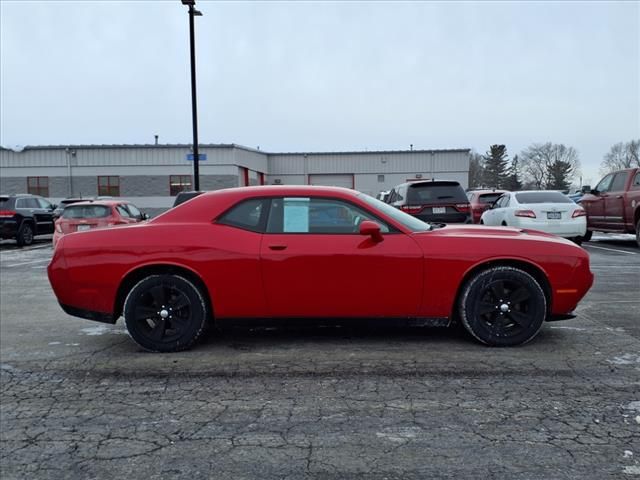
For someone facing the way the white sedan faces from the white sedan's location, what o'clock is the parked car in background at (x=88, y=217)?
The parked car in background is roughly at 10 o'clock from the white sedan.

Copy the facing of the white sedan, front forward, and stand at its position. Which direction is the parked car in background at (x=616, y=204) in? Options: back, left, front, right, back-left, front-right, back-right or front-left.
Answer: right

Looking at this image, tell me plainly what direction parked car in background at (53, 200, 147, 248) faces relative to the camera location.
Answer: facing away from the viewer and to the right of the viewer

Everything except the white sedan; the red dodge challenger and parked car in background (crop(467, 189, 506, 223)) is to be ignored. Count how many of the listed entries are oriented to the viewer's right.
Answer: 1

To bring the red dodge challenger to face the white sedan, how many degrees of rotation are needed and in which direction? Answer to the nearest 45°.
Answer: approximately 45° to its left

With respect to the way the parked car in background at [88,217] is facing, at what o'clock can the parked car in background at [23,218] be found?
the parked car in background at [23,218] is roughly at 10 o'clock from the parked car in background at [88,217].

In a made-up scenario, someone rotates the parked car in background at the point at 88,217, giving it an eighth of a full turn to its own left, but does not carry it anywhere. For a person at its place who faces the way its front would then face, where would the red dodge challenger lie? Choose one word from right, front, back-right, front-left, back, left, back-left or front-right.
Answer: back

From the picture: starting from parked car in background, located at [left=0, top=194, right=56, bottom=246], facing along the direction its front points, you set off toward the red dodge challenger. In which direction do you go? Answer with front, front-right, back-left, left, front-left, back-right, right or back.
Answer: back-right

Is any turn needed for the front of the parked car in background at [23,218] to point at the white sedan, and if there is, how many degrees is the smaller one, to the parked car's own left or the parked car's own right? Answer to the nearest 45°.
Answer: approximately 90° to the parked car's own right

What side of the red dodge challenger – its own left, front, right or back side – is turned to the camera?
right

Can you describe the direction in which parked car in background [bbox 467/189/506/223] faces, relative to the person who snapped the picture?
facing away from the viewer and to the left of the viewer

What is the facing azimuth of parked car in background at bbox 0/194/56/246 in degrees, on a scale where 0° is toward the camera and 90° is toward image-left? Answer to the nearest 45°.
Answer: approximately 225°

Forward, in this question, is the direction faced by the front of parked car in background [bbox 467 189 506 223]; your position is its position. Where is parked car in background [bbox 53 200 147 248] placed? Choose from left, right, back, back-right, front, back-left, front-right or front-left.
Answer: left

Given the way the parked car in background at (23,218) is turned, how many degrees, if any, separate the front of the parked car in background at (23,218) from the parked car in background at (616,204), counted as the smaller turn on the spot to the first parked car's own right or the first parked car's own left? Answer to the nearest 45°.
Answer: approximately 90° to the first parked car's own right
